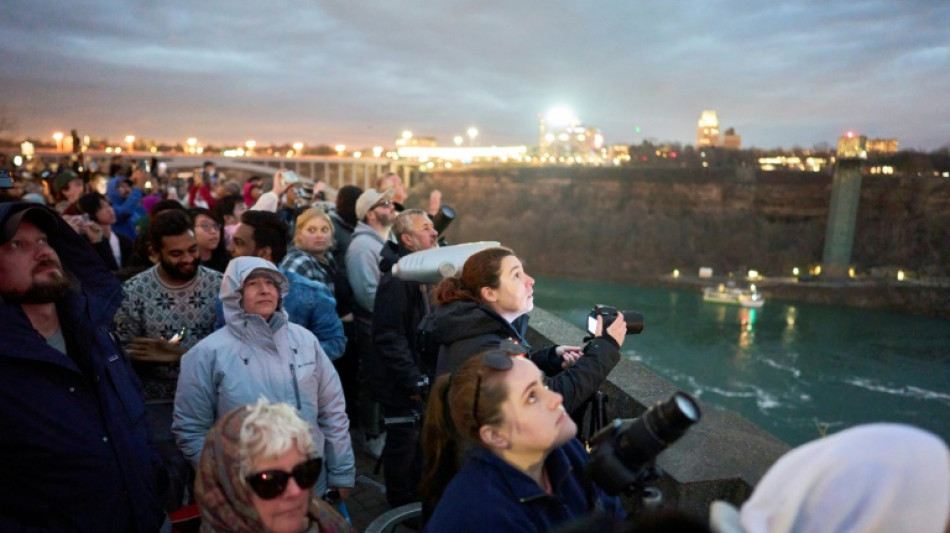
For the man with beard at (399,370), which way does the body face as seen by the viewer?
to the viewer's right

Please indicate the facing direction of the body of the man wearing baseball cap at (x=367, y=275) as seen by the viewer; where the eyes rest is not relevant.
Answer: to the viewer's right

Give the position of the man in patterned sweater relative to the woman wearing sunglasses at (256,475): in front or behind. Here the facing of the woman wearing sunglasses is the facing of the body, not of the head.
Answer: behind

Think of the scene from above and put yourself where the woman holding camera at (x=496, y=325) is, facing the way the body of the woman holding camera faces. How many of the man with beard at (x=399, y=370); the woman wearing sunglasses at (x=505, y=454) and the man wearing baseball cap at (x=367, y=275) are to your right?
1

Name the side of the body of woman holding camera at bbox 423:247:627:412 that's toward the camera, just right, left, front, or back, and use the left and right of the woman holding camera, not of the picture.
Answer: right

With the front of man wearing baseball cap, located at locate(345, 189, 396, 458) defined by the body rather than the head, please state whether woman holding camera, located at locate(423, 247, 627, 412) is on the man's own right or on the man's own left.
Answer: on the man's own right

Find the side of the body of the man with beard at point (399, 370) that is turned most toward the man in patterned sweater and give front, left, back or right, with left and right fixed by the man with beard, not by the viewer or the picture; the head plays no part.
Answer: back

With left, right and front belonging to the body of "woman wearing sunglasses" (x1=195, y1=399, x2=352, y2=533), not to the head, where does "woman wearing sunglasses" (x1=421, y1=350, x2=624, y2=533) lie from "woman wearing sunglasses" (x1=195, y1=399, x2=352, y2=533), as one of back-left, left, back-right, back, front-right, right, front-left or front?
front-left

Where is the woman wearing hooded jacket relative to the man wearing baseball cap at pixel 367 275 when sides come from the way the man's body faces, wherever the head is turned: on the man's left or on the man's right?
on the man's right

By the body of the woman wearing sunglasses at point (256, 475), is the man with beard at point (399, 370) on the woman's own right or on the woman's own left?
on the woman's own left

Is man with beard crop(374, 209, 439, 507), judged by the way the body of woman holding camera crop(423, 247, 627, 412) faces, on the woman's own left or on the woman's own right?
on the woman's own left

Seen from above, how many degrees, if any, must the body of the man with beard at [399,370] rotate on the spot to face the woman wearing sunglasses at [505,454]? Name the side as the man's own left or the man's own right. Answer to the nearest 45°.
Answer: approximately 90° to the man's own right

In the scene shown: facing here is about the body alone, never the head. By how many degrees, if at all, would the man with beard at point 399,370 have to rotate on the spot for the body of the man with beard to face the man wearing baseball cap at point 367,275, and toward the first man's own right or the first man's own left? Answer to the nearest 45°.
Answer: approximately 90° to the first man's own left
